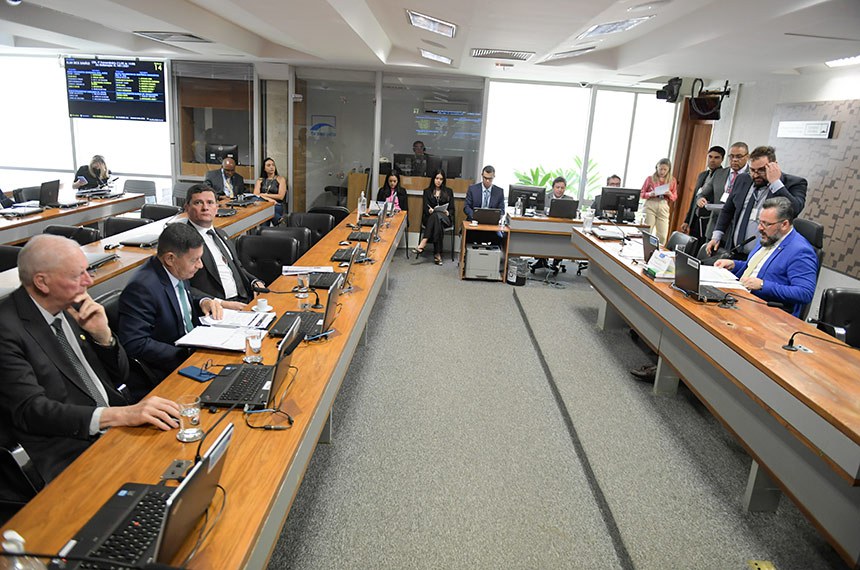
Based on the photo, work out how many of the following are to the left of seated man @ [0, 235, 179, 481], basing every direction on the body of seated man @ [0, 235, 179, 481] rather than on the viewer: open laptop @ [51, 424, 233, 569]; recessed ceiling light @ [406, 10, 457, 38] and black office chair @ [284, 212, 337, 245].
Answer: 2

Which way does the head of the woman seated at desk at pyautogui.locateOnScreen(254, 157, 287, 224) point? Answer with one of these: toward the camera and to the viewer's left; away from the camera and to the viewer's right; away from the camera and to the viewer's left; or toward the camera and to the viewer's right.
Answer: toward the camera and to the viewer's right

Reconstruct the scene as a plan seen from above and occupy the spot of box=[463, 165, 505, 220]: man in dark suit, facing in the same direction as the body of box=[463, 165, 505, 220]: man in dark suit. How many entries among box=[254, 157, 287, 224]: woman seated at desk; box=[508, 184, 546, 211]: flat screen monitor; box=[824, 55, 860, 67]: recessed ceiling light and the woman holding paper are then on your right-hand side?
1

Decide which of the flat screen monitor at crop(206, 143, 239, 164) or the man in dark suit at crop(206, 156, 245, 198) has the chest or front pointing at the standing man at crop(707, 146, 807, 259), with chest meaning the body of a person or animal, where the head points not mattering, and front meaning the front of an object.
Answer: the man in dark suit

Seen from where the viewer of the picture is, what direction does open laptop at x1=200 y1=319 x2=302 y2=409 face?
facing to the left of the viewer

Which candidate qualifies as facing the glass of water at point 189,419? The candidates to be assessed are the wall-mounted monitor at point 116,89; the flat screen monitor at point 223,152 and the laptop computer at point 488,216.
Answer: the wall-mounted monitor

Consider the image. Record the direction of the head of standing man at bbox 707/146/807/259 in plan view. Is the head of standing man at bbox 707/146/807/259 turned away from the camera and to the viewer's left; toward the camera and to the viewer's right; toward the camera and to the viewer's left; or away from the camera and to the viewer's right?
toward the camera and to the viewer's left

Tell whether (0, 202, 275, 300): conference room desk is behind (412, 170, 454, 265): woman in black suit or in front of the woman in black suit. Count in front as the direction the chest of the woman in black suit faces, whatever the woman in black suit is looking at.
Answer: in front

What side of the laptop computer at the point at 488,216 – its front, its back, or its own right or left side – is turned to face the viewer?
back

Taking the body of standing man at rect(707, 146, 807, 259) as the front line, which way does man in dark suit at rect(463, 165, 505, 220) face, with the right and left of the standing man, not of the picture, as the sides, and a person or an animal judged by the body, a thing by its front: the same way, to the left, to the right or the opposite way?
to the left

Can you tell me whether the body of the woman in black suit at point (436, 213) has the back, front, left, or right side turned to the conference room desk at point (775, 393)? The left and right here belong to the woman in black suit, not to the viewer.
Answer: front

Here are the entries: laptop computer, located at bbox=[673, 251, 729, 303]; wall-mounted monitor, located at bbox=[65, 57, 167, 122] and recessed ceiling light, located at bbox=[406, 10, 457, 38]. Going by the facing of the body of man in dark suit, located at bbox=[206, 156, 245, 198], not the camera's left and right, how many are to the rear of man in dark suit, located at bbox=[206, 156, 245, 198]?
1

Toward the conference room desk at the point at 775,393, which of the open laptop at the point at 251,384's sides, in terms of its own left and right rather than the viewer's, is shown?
back

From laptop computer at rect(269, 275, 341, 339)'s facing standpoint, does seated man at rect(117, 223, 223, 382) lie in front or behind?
in front

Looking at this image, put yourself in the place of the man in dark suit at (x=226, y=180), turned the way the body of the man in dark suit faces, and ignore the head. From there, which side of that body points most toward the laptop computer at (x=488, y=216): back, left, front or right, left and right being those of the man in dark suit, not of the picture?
front

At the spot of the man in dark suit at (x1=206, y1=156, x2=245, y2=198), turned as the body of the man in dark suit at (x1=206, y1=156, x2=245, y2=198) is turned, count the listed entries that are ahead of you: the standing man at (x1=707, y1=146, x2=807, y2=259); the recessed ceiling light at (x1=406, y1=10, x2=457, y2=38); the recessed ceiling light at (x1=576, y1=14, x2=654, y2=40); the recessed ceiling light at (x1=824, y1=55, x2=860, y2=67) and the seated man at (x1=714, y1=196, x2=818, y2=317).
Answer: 5
